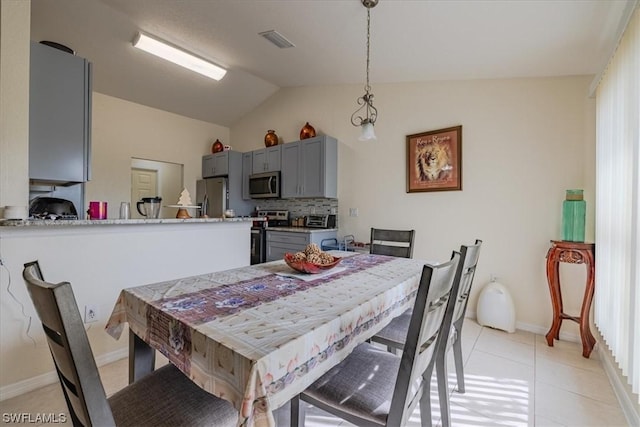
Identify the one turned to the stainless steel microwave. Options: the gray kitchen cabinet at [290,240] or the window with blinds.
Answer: the window with blinds

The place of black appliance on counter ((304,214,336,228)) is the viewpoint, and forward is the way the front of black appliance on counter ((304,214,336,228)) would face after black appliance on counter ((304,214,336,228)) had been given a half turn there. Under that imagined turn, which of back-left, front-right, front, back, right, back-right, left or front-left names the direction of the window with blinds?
right

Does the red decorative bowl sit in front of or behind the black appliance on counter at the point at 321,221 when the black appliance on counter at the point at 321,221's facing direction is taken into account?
in front

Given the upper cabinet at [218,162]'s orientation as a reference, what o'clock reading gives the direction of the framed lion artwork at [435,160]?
The framed lion artwork is roughly at 9 o'clock from the upper cabinet.

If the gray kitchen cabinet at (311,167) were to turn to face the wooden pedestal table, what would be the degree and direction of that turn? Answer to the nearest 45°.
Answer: approximately 90° to its left

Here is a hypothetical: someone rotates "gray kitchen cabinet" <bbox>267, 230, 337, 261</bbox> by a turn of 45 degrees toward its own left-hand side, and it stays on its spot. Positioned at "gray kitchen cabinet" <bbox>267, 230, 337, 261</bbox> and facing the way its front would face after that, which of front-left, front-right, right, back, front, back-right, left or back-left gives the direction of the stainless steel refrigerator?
back-right

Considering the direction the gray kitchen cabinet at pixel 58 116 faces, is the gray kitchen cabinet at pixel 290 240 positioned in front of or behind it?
in front

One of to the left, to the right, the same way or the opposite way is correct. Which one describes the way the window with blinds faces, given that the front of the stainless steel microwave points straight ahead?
to the right

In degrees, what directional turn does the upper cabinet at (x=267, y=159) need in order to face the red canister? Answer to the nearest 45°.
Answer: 0° — it already faces it

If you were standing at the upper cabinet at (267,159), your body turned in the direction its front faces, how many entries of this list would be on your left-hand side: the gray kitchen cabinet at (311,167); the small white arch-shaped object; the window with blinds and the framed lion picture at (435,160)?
4
